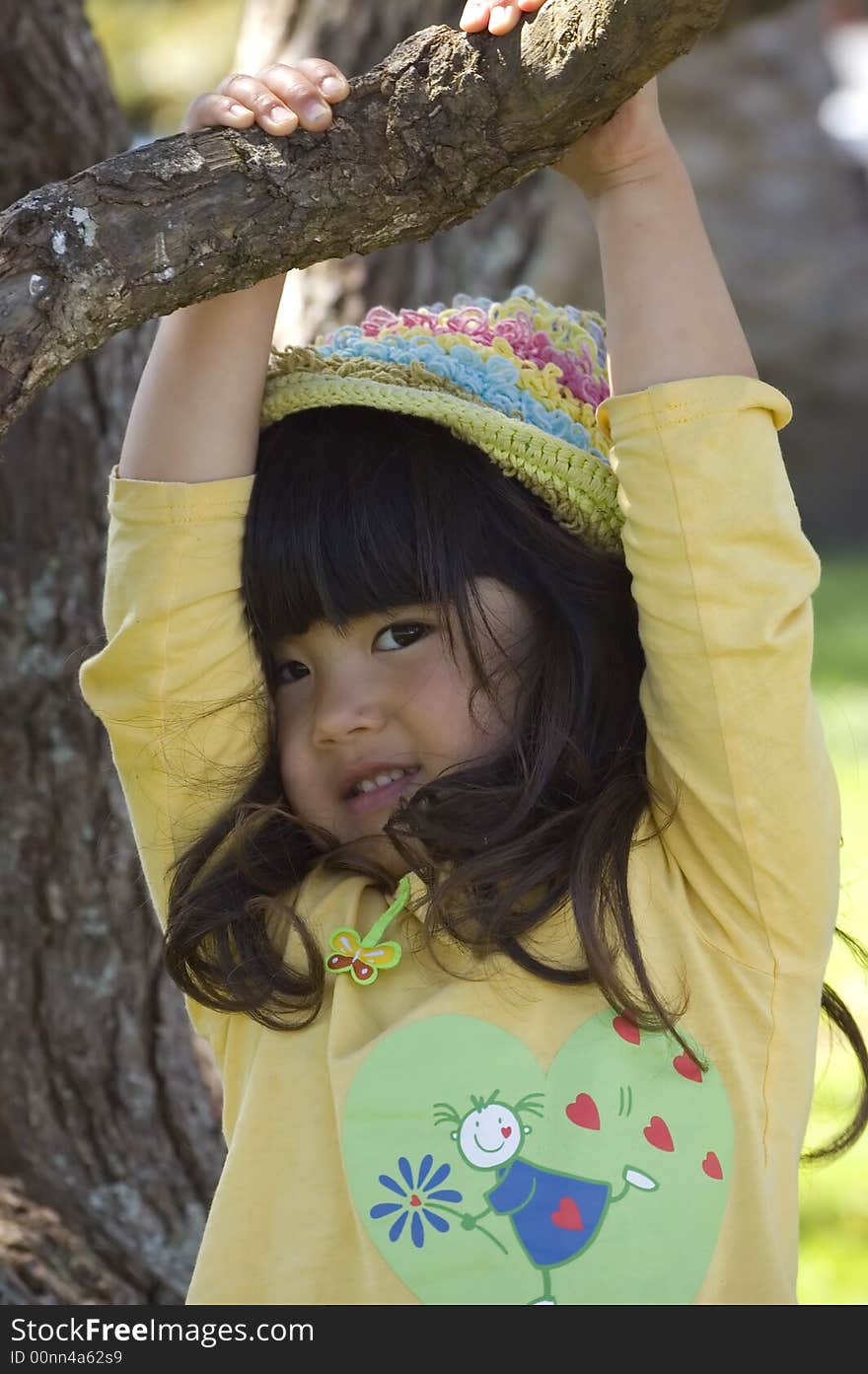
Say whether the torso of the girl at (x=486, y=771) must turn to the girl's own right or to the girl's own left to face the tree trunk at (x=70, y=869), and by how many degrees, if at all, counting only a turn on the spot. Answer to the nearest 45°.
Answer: approximately 135° to the girl's own right

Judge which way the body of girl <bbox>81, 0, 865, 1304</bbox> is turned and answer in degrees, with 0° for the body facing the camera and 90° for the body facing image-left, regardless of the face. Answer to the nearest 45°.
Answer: approximately 0°
